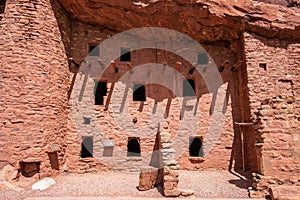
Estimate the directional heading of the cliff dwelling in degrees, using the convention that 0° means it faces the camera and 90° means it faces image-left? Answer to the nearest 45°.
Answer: approximately 0°
